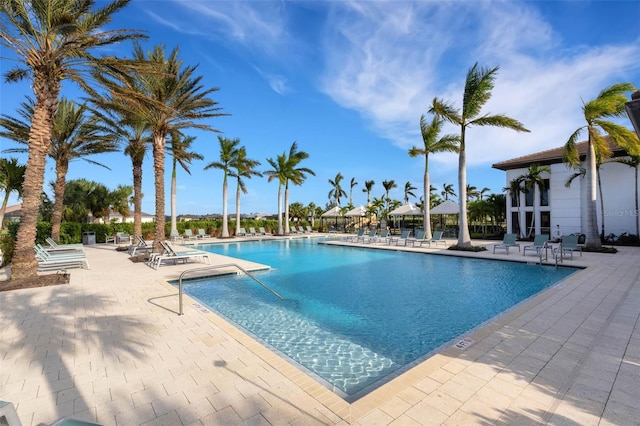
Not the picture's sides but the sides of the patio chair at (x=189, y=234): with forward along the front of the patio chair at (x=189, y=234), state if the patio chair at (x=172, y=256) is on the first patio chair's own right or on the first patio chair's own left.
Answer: on the first patio chair's own right

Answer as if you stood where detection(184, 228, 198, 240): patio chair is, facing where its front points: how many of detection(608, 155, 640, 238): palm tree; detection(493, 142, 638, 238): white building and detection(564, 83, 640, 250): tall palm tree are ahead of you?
3

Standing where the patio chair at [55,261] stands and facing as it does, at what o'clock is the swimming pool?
The swimming pool is roughly at 2 o'clock from the patio chair.

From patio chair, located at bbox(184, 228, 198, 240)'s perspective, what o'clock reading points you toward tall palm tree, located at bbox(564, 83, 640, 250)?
The tall palm tree is roughly at 12 o'clock from the patio chair.

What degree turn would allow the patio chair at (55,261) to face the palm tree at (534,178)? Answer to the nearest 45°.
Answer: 0° — it already faces it

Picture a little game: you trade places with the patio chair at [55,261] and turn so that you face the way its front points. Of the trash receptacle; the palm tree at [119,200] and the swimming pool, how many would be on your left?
2

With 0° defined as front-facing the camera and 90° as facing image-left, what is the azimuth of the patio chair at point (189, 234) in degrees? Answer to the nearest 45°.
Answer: approximately 315°

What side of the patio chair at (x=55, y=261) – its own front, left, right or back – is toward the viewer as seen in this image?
right

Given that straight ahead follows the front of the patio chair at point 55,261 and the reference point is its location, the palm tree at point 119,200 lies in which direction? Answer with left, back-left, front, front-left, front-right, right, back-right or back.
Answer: left

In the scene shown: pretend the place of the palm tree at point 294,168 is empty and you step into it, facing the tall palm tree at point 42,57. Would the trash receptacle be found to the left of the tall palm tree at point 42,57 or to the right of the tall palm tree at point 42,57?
right

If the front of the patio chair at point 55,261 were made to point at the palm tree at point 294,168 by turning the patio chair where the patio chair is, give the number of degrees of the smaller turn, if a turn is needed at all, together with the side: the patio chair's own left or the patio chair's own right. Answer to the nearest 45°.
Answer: approximately 45° to the patio chair's own left

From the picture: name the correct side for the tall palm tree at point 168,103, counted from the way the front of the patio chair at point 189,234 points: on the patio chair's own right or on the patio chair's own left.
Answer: on the patio chair's own right

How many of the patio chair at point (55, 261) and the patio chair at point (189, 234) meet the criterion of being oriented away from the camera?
0
